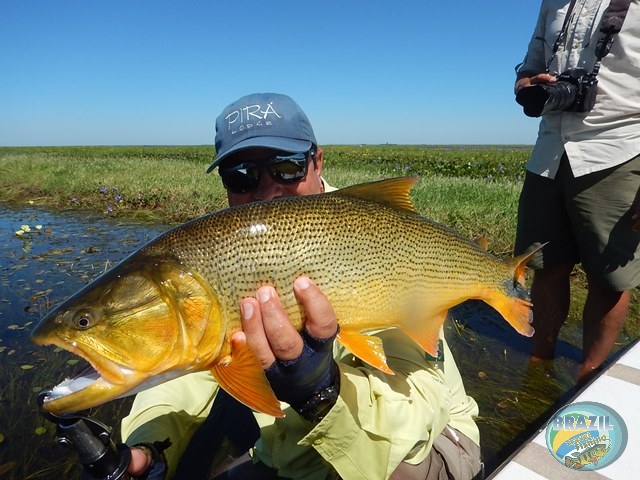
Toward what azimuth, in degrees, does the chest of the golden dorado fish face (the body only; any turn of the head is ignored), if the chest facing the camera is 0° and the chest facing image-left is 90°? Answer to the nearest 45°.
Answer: approximately 90°

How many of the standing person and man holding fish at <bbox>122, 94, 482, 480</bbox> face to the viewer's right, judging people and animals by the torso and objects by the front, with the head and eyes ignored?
0

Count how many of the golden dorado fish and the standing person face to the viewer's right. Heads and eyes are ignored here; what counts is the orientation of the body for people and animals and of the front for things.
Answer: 0

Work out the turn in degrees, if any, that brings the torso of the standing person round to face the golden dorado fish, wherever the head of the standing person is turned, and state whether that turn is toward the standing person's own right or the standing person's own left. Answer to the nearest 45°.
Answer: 0° — they already face it

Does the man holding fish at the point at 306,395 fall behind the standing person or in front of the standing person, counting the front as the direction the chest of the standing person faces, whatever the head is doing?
in front

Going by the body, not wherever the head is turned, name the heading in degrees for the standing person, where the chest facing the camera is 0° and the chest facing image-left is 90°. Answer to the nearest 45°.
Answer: approximately 45°

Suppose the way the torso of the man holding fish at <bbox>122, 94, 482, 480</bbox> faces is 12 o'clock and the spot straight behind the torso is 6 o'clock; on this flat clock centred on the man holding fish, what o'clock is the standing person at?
The standing person is roughly at 8 o'clock from the man holding fish.

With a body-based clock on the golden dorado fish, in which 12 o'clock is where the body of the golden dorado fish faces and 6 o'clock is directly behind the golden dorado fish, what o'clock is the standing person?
The standing person is roughly at 5 o'clock from the golden dorado fish.
